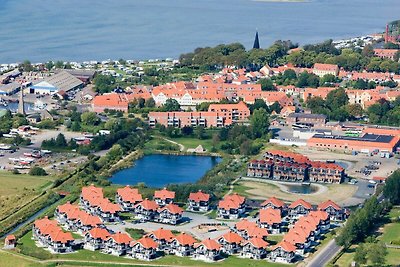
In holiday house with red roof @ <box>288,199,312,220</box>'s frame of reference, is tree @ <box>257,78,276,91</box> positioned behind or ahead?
behind

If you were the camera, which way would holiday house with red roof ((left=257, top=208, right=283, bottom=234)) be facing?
facing the viewer

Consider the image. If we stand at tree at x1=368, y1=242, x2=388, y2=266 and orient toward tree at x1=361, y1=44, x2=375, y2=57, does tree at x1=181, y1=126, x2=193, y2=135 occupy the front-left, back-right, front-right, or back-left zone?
front-left

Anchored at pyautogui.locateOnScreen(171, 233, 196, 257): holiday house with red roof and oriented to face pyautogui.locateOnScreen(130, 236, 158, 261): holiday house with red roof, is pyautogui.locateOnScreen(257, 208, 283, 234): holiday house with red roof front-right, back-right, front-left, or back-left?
back-right

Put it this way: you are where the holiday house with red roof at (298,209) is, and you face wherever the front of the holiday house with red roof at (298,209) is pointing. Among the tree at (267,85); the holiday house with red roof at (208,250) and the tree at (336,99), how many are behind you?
2

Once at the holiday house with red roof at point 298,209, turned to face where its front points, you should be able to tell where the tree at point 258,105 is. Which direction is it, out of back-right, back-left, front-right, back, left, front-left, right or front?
back

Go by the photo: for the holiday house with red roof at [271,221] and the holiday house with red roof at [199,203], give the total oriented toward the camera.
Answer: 2

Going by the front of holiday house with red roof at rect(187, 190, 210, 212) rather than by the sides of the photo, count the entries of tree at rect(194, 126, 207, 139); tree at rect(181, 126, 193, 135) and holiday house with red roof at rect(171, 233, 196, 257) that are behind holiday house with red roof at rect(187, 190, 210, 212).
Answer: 2

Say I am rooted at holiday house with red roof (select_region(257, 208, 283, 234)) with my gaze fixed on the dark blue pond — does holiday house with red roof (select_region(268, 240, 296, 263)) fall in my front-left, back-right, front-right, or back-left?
back-left

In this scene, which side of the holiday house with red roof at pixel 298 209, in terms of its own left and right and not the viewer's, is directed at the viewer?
front

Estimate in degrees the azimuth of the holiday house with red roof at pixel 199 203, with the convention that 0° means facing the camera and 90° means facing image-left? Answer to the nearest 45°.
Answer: approximately 0°

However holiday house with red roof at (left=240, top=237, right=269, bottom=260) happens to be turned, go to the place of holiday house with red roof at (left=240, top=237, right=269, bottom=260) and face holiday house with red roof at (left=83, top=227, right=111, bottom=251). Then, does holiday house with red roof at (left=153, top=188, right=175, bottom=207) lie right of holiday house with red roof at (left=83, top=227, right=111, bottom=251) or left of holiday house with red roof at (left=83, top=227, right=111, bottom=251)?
right

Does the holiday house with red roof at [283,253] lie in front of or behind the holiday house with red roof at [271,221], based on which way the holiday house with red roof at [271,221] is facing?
in front
